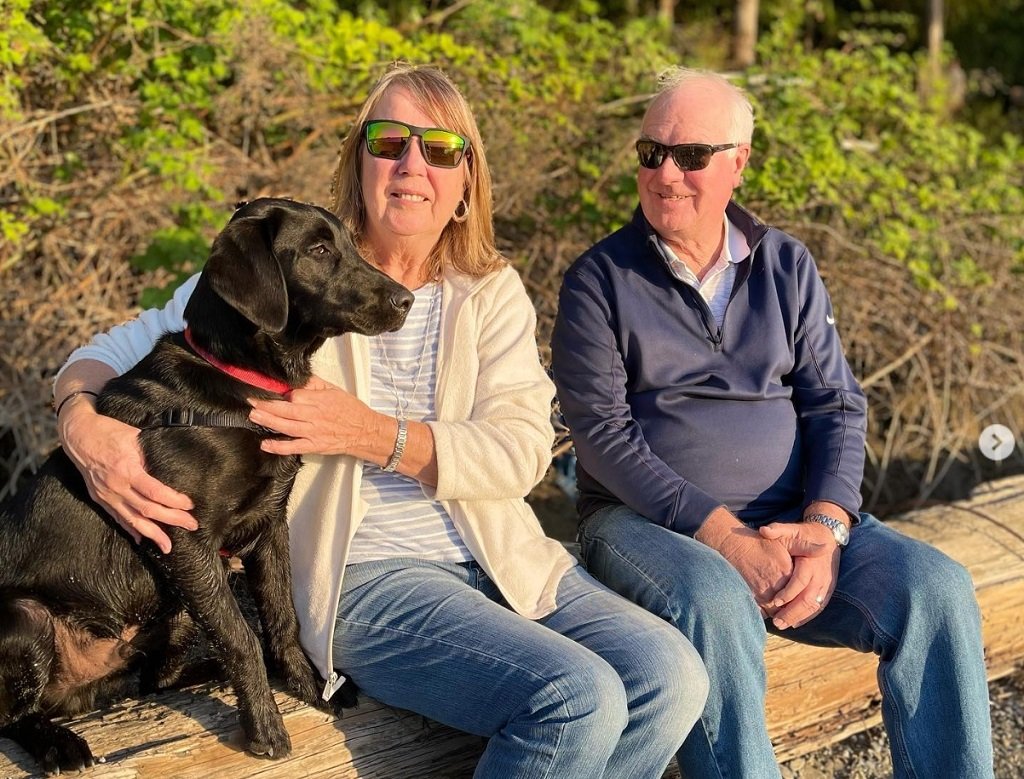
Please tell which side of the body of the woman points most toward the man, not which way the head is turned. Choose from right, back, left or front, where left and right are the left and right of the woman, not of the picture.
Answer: left

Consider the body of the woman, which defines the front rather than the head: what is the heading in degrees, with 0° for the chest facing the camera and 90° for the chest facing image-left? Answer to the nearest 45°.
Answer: approximately 0°

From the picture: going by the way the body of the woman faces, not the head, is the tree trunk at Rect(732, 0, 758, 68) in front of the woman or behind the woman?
behind
